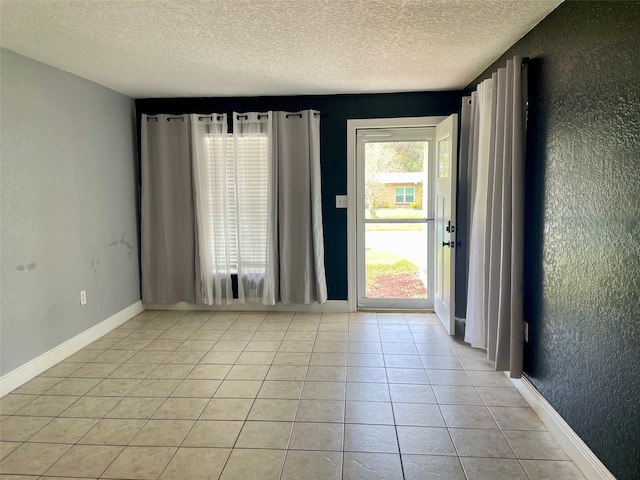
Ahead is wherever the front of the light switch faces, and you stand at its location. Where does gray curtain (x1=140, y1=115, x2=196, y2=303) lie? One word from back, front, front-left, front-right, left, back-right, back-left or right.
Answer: right

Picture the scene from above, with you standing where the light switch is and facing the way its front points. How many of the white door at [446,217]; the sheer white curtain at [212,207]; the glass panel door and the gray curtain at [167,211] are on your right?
2

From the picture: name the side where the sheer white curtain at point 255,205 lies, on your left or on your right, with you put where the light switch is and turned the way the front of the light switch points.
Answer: on your right

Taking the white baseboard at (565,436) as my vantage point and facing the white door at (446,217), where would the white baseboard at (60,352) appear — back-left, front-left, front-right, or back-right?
front-left

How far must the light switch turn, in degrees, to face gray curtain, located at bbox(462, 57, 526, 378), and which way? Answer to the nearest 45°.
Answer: approximately 45° to its left

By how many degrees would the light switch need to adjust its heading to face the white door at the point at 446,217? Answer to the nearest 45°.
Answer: approximately 45° to its left

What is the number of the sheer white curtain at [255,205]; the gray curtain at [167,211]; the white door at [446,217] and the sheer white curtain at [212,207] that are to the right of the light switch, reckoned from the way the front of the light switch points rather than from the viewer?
3

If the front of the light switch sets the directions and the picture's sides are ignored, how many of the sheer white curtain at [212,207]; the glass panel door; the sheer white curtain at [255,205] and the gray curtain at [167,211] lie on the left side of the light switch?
1

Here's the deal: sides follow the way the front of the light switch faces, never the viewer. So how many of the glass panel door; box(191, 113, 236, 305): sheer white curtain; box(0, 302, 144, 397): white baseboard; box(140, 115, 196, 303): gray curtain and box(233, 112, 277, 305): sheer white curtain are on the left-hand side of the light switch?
1

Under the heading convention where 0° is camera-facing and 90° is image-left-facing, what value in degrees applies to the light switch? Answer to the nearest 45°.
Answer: approximately 0°

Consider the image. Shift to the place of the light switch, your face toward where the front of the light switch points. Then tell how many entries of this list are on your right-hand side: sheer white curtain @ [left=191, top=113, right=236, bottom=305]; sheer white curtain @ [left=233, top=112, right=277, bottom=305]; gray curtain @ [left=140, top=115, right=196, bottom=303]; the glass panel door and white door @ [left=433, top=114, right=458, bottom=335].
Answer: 3

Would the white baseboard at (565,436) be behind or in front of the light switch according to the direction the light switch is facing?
in front

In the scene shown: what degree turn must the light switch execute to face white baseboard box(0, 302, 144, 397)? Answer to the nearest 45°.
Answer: approximately 45° to its right

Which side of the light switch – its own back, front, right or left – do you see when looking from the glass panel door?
left

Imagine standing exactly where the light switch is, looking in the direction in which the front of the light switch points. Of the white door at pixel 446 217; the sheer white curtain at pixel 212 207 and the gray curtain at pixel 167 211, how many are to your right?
2

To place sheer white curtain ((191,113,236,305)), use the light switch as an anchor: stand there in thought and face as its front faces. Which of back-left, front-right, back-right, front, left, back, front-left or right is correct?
right
